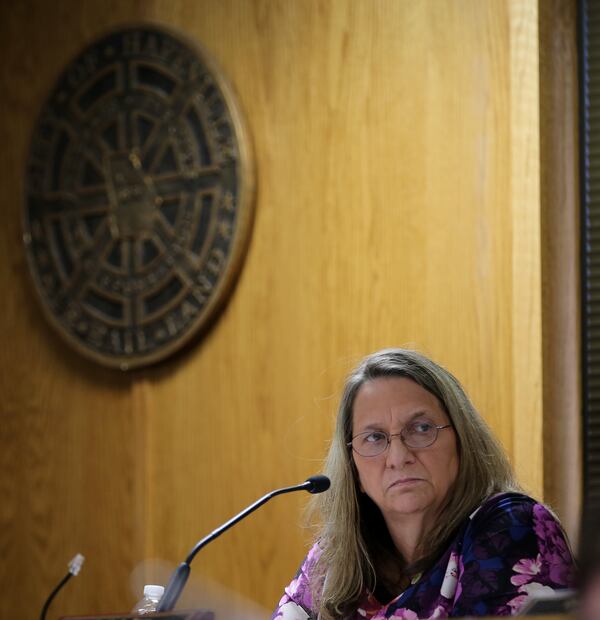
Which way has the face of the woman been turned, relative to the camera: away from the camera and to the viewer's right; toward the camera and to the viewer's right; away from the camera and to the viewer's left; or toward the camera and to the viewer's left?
toward the camera and to the viewer's left

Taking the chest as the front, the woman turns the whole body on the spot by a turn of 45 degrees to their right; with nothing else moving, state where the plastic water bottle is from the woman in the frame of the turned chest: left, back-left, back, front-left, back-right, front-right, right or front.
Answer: front

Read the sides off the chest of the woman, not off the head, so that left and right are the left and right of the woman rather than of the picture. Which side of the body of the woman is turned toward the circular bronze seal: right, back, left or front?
right

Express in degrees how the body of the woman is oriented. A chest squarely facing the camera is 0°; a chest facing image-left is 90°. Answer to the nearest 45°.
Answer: approximately 45°
